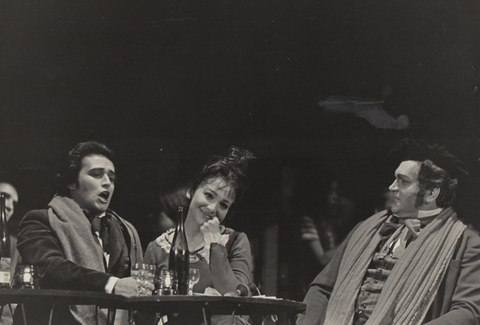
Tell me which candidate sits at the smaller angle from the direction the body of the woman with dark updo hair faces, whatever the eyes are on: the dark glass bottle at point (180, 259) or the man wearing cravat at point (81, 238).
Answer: the dark glass bottle

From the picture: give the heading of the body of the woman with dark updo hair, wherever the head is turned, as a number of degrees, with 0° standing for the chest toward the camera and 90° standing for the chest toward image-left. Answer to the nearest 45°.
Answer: approximately 0°

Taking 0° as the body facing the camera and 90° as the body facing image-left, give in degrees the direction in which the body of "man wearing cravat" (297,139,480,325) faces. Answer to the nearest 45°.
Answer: approximately 45°

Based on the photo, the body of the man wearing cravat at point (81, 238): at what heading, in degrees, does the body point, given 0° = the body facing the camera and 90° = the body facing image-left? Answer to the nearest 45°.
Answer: approximately 315°

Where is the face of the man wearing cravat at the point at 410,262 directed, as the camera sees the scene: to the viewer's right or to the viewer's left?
to the viewer's left

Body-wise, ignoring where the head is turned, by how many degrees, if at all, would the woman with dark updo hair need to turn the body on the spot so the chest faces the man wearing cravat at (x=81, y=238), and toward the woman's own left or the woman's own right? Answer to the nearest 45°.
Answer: approximately 90° to the woman's own right
